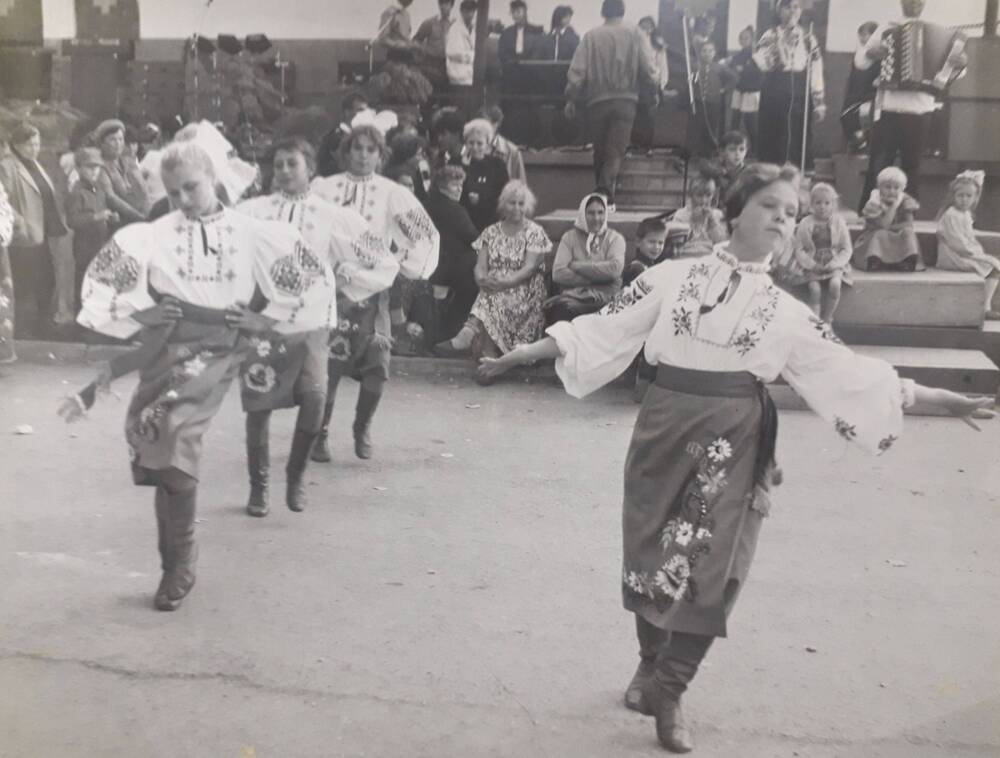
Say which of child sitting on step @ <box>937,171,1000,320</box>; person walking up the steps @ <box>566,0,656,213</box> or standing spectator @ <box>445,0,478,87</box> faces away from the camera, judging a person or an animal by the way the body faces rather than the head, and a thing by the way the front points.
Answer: person walking up the steps @ <box>566,0,656,213</box>

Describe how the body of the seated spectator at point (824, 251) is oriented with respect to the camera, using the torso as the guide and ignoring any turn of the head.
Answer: toward the camera

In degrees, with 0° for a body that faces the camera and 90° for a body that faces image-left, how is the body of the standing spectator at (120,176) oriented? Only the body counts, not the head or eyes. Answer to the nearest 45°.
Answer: approximately 315°

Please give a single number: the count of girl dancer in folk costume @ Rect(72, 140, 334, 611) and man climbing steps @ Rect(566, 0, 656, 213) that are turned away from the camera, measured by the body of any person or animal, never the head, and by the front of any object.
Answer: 1

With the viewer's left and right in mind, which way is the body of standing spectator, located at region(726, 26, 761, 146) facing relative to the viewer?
facing the viewer and to the left of the viewer

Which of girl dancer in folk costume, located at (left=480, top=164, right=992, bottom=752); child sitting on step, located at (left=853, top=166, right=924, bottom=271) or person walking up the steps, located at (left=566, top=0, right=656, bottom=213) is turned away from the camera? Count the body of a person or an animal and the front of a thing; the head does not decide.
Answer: the person walking up the steps

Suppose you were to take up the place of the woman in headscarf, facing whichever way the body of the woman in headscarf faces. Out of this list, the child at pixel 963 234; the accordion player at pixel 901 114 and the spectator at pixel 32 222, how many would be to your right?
1

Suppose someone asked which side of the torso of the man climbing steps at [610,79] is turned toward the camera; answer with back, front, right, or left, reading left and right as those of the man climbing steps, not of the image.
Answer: back

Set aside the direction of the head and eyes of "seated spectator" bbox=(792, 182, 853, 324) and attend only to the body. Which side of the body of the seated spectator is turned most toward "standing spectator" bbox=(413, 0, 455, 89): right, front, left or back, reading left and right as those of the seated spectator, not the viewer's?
right

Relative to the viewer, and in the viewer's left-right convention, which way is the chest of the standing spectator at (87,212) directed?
facing the viewer and to the right of the viewer

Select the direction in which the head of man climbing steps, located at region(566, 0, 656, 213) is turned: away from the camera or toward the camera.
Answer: away from the camera

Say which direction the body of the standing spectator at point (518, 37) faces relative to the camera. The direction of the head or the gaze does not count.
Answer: toward the camera
